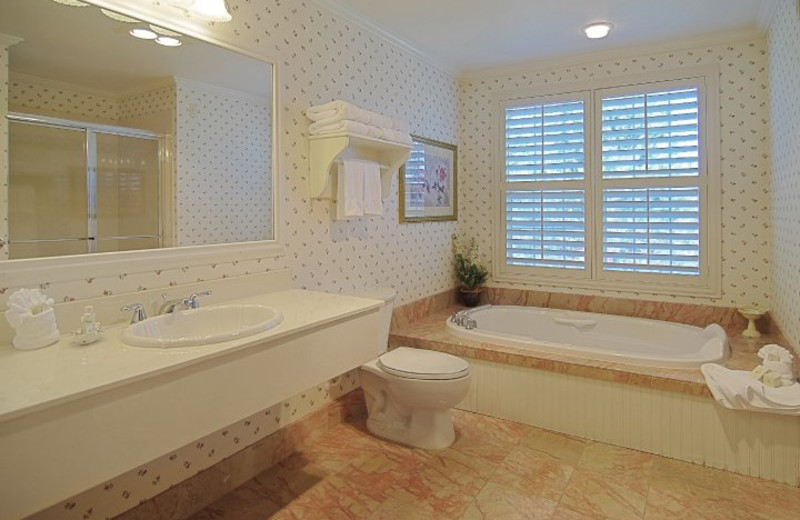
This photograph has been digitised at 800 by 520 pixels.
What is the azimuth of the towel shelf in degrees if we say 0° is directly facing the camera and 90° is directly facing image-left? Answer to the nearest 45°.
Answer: approximately 315°

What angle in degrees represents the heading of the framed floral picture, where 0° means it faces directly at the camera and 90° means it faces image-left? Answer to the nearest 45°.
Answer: approximately 315°

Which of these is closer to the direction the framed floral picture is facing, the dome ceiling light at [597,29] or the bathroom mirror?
the dome ceiling light

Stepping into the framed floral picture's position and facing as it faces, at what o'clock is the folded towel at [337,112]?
The folded towel is roughly at 2 o'clock from the framed floral picture.

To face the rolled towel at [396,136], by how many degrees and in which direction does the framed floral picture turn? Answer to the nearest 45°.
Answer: approximately 45° to its right

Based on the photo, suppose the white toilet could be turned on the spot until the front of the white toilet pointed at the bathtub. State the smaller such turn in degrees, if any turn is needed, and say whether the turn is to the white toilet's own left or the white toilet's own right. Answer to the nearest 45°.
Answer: approximately 90° to the white toilet's own left

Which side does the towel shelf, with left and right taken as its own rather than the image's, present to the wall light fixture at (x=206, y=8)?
right
